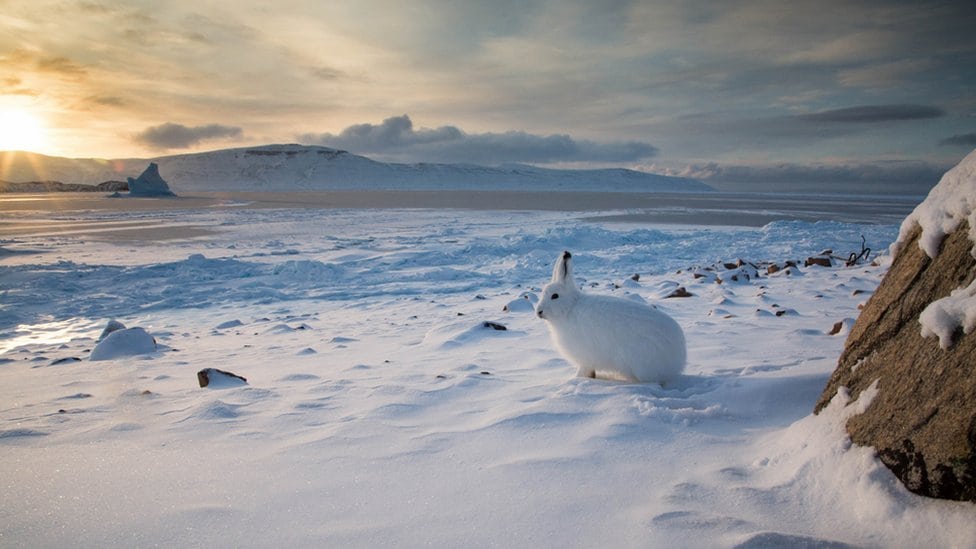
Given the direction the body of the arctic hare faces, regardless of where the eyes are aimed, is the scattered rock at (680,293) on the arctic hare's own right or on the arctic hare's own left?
on the arctic hare's own right

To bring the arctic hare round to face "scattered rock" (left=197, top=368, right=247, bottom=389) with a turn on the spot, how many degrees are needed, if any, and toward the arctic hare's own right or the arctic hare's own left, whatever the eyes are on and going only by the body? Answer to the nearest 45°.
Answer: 0° — it already faces it

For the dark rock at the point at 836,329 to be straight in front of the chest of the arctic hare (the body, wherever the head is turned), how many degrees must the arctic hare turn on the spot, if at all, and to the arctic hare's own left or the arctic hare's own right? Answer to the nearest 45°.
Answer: approximately 135° to the arctic hare's own right

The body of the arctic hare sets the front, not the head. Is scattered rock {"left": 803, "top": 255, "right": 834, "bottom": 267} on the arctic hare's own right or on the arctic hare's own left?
on the arctic hare's own right

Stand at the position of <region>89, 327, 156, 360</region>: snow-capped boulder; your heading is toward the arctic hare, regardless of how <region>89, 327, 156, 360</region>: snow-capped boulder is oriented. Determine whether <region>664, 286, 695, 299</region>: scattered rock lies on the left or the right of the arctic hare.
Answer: left

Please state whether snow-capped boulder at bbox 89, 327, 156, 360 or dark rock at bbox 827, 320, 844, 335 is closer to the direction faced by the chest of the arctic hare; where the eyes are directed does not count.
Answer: the snow-capped boulder

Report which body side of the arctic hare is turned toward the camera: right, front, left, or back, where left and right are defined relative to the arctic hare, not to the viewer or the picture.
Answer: left
